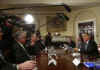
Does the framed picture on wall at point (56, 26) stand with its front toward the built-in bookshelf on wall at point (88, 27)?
no

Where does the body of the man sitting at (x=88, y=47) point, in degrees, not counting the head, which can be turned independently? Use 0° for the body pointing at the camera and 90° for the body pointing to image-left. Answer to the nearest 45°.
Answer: approximately 45°

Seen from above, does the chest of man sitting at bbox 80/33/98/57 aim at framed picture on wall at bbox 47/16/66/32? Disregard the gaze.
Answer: no

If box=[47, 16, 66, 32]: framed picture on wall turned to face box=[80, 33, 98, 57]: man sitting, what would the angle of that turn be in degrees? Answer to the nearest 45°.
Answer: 0° — it already faces them

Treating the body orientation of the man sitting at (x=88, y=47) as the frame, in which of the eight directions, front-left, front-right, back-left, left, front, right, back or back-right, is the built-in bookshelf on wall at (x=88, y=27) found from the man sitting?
back-right

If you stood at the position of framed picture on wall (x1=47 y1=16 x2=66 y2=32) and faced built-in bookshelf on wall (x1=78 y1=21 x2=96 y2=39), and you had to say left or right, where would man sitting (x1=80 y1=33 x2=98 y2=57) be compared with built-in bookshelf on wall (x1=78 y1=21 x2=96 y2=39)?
right

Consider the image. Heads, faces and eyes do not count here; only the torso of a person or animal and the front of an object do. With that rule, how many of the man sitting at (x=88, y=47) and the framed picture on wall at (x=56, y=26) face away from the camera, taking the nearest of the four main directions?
0

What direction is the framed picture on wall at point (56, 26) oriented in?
toward the camera
